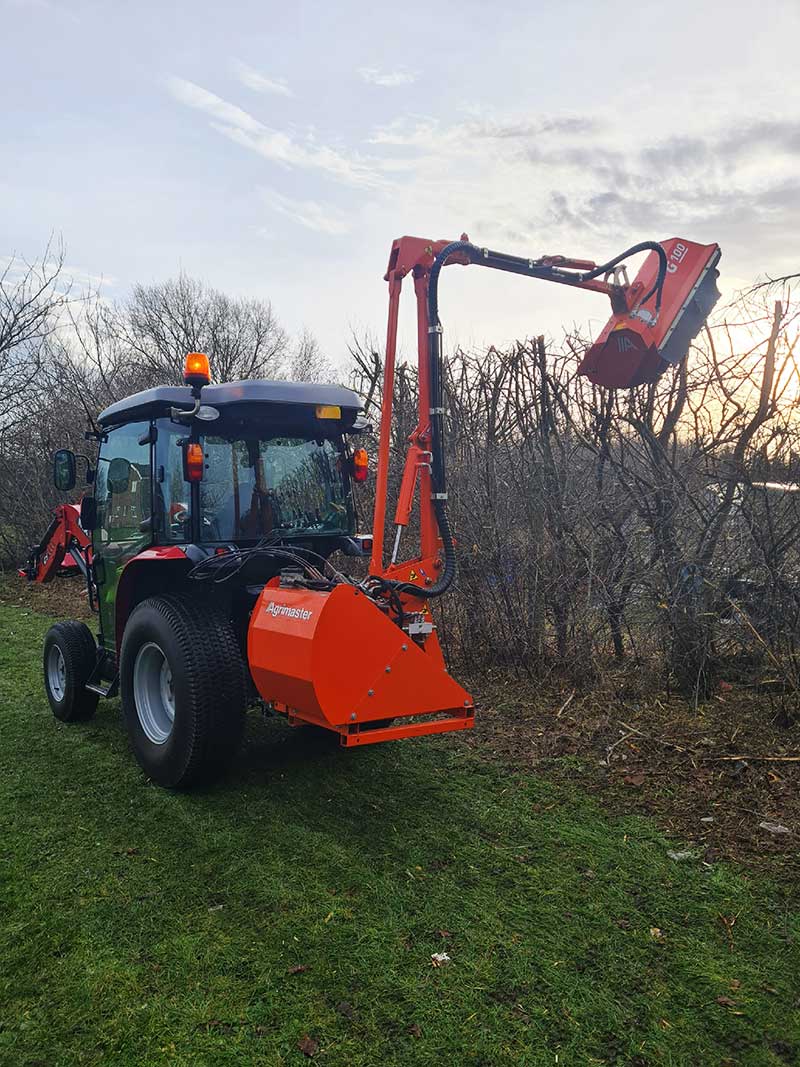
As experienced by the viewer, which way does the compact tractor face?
facing away from the viewer and to the left of the viewer
